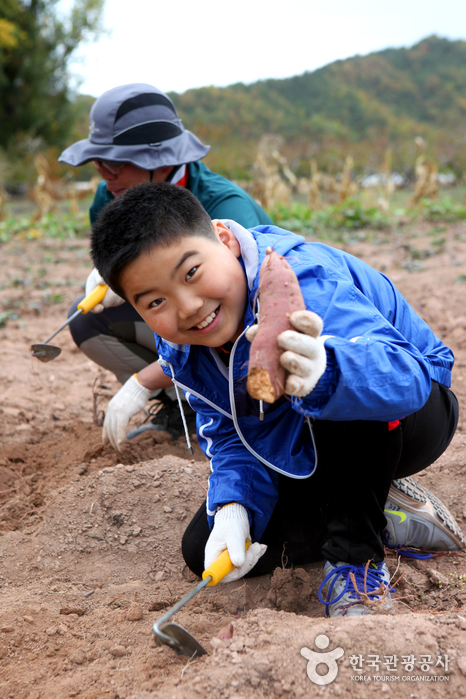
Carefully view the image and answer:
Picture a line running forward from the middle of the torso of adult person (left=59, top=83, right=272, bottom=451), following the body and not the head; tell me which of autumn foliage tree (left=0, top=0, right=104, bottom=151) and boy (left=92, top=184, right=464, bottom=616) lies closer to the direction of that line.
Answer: the boy

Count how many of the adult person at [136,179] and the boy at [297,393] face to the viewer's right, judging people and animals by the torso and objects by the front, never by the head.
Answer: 0

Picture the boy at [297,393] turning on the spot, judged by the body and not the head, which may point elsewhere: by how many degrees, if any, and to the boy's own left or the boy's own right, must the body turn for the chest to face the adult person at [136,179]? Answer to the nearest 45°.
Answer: approximately 90° to the boy's own right

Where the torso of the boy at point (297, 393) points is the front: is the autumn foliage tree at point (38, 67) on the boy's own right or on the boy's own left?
on the boy's own right

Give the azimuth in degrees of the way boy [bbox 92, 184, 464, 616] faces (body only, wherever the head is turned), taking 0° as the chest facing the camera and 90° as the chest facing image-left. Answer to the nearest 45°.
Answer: approximately 45°

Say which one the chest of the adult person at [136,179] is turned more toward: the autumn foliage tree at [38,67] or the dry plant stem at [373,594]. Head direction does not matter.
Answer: the dry plant stem

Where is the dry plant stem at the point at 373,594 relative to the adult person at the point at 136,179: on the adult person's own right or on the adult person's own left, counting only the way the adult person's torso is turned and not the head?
on the adult person's own left

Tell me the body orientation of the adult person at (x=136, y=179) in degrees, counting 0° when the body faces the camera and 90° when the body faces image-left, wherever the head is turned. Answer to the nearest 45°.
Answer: approximately 45°

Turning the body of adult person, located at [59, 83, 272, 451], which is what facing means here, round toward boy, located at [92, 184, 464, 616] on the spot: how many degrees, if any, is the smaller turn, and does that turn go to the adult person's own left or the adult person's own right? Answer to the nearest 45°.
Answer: approximately 45° to the adult person's own left

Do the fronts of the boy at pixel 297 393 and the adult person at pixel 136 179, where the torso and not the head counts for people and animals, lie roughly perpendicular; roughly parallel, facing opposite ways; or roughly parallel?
roughly parallel
